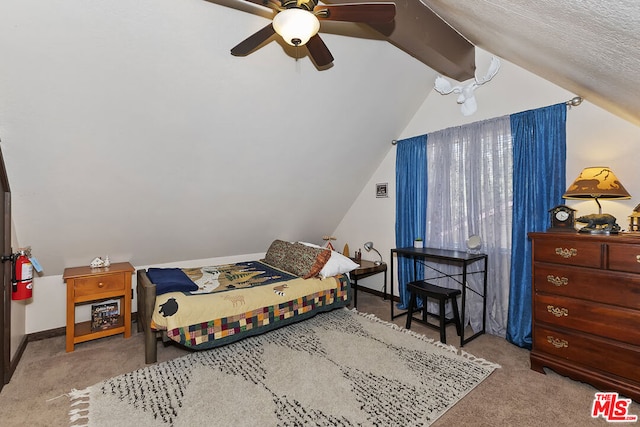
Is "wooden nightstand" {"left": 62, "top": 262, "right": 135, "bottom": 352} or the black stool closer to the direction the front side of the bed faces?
the wooden nightstand

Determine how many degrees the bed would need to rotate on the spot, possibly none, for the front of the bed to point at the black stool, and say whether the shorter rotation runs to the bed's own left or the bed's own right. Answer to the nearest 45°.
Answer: approximately 135° to the bed's own left

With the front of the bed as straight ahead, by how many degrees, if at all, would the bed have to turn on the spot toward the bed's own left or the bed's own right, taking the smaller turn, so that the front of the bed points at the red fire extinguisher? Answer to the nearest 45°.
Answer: approximately 45° to the bed's own right

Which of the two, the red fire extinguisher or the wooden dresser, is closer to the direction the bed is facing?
the red fire extinguisher

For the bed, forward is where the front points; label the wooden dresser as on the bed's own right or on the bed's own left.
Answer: on the bed's own left

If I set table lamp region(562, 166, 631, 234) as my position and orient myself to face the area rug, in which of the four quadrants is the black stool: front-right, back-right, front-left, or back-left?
front-right

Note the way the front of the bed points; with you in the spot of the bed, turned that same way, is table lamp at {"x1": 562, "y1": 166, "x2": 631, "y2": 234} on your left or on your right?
on your left

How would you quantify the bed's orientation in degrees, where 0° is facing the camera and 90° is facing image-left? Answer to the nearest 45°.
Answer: approximately 45°

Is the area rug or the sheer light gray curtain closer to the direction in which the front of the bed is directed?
the area rug
